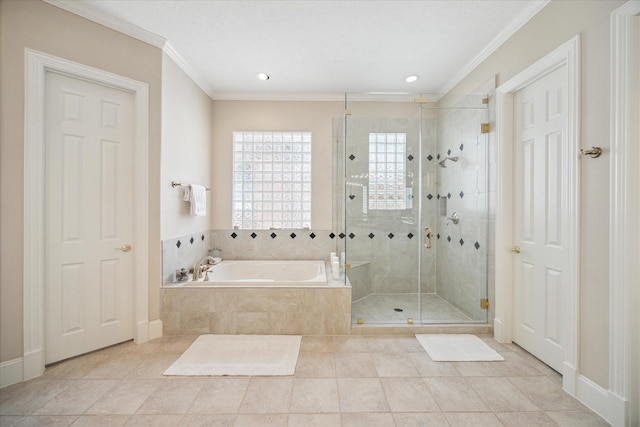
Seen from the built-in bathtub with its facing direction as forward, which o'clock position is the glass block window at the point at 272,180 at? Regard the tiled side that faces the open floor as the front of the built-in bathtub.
The glass block window is roughly at 6 o'clock from the built-in bathtub.

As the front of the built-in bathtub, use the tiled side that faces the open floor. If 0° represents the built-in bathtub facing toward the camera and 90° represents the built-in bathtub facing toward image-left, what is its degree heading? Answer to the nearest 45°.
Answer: approximately 0°

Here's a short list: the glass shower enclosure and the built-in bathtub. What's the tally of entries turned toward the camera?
2

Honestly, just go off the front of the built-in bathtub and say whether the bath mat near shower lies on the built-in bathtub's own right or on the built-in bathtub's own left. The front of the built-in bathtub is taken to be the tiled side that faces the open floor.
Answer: on the built-in bathtub's own left

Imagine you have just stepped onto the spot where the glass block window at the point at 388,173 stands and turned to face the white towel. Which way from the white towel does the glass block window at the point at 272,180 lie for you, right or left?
right

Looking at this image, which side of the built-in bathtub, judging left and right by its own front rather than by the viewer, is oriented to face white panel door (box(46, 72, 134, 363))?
right

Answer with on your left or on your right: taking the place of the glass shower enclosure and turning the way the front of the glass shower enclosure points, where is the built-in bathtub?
on your right
